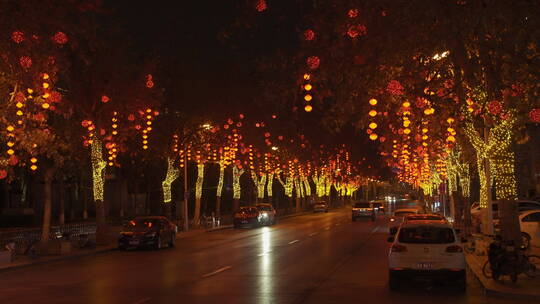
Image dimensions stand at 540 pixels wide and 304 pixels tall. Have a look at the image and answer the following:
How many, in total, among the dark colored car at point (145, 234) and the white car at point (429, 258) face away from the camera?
1

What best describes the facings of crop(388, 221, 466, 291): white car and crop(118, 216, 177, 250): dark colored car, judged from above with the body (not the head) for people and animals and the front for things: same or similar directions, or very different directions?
very different directions

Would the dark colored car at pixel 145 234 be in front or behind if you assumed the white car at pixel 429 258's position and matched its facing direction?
in front

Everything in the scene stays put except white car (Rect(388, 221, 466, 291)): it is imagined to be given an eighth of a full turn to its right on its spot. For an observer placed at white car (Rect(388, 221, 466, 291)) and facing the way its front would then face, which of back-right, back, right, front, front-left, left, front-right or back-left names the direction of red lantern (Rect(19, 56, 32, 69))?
back-left

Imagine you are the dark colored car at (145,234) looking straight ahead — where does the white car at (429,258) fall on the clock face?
The white car is roughly at 10 o'clock from the dark colored car.

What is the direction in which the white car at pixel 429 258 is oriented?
away from the camera

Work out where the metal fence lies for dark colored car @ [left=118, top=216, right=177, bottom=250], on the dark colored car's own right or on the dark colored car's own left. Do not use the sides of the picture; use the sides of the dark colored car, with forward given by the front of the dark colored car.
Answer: on the dark colored car's own right

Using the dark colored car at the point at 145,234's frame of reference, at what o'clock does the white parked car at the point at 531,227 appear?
The white parked car is roughly at 8 o'clock from the dark colored car.

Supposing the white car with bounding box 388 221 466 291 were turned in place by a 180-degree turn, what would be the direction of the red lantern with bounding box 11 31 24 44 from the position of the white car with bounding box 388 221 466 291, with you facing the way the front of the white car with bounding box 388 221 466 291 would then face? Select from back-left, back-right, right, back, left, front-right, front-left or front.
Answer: right

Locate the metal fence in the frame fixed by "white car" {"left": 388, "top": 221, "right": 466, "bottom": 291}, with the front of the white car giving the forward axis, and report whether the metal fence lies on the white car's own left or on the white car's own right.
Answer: on the white car's own left

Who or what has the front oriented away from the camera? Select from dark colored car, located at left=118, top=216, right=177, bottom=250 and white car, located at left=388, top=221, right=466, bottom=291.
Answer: the white car
